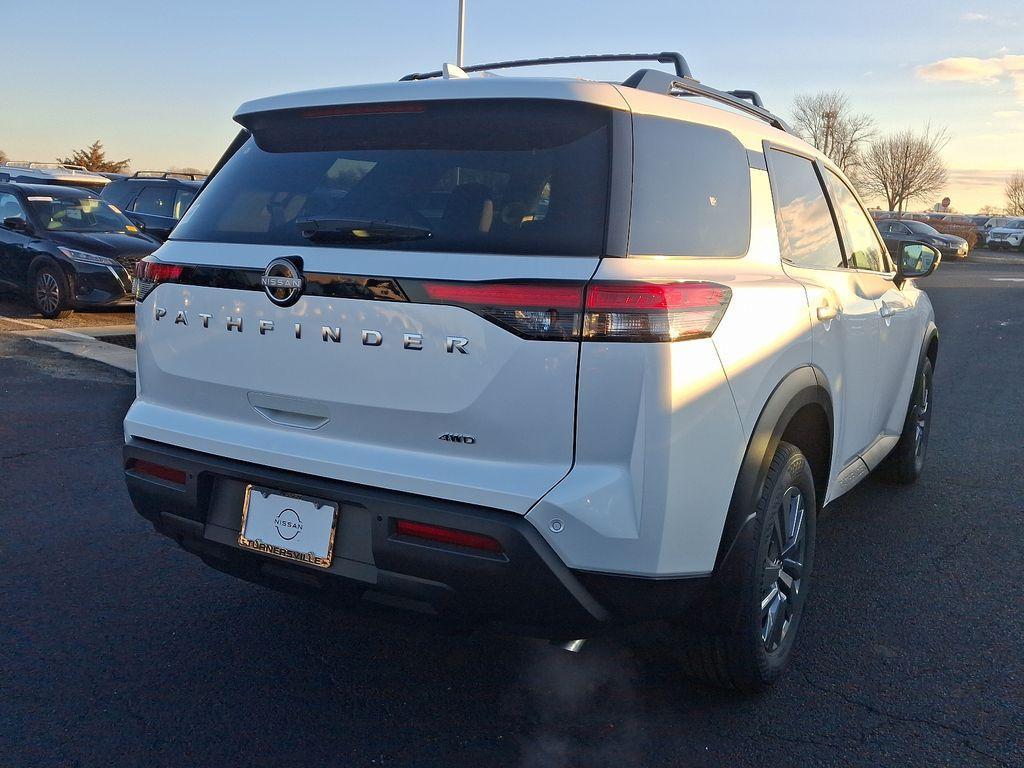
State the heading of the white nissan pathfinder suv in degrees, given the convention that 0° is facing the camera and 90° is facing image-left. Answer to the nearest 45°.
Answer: approximately 225°

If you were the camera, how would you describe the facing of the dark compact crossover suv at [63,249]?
facing the viewer and to the right of the viewer

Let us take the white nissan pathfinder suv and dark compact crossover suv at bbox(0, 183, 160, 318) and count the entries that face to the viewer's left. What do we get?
0

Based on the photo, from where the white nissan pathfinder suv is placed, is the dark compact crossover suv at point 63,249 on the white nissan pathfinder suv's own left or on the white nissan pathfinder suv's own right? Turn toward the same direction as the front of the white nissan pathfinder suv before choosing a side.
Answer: on the white nissan pathfinder suv's own left

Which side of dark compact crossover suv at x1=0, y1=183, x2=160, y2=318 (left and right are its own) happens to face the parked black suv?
left

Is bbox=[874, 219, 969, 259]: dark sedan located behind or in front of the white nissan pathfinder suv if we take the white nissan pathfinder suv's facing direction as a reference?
in front

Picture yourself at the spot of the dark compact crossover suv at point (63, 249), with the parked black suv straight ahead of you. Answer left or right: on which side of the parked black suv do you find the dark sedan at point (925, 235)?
right

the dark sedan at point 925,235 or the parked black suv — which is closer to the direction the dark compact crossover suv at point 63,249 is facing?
the dark sedan

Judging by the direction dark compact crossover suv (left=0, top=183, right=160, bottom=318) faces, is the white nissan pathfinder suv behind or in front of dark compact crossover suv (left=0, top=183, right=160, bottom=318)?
in front

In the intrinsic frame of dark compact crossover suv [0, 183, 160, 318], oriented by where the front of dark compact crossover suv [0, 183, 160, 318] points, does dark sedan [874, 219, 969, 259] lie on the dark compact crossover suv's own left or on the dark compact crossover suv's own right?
on the dark compact crossover suv's own left

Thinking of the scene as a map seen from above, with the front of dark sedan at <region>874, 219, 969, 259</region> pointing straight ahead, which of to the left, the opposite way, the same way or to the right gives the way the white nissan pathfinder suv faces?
to the left

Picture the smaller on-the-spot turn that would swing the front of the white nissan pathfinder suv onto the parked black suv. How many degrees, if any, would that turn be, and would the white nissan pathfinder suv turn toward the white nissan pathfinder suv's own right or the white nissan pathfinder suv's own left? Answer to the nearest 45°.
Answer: approximately 90° to the white nissan pathfinder suv's own left

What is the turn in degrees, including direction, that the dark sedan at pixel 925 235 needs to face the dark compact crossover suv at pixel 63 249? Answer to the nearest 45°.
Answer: approximately 45° to its right
